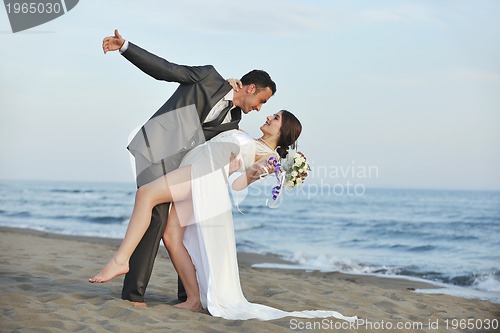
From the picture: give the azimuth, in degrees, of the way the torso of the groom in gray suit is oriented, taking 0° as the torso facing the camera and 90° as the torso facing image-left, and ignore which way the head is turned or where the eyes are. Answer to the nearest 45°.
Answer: approximately 315°
